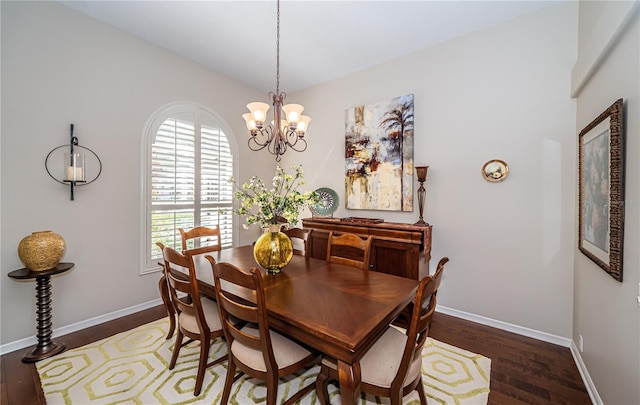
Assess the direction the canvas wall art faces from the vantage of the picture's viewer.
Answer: facing the viewer and to the left of the viewer

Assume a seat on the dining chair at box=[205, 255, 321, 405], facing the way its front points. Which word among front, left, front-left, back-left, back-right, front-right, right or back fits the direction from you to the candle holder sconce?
left

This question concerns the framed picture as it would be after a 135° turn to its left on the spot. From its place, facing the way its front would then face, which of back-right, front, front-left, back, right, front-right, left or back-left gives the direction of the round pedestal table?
right

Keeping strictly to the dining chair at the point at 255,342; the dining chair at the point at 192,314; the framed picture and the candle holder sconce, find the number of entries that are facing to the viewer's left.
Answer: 1

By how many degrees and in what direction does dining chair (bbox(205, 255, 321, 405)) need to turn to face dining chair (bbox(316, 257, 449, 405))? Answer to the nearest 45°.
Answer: approximately 45° to its right

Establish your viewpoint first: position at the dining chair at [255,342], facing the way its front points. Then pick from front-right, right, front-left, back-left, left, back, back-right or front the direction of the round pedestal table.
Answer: left

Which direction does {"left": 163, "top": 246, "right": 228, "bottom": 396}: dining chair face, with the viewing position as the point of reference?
facing away from the viewer and to the right of the viewer

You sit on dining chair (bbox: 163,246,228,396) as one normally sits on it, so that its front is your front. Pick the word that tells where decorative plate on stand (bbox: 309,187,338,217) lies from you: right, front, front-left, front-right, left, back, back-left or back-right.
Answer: front

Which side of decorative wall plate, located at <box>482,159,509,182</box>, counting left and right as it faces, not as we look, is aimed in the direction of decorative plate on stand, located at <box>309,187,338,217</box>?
right

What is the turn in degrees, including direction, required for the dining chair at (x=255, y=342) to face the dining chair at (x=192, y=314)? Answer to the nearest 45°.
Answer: approximately 90° to its left

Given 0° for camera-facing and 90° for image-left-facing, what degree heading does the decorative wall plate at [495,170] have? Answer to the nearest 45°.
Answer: approximately 0°

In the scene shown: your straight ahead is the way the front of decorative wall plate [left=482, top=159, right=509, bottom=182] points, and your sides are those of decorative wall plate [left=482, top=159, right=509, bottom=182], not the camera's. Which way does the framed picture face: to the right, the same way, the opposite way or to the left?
to the right

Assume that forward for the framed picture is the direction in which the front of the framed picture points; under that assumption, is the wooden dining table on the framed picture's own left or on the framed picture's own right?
on the framed picture's own left

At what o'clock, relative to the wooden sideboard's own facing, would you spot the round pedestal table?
The round pedestal table is roughly at 1 o'clock from the wooden sideboard.

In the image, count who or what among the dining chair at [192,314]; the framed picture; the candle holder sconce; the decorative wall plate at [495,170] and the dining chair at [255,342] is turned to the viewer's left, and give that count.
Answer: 1

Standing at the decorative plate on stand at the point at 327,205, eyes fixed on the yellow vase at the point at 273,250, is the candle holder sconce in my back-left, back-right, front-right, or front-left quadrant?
front-right

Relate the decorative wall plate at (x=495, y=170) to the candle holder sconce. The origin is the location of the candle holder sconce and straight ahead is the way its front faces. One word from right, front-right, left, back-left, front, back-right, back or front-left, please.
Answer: front-left
